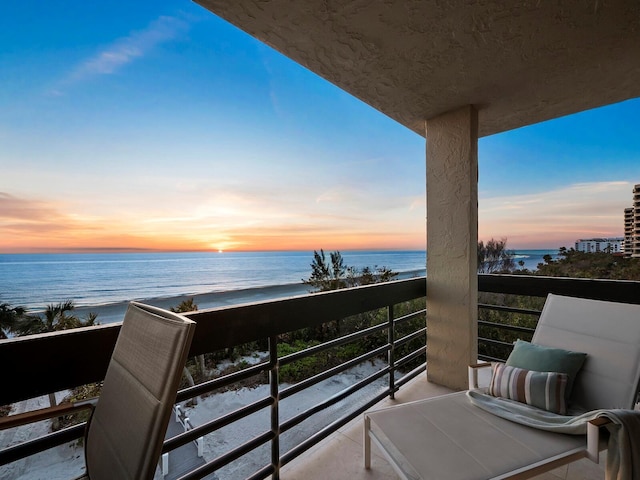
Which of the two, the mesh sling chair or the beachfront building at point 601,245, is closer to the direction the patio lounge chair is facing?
the mesh sling chair

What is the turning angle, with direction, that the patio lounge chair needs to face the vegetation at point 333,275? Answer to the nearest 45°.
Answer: approximately 90° to its right

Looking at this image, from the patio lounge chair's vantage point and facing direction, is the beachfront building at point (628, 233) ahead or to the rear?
to the rear

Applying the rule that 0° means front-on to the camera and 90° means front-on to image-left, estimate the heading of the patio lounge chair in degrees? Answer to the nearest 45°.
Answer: approximately 45°
